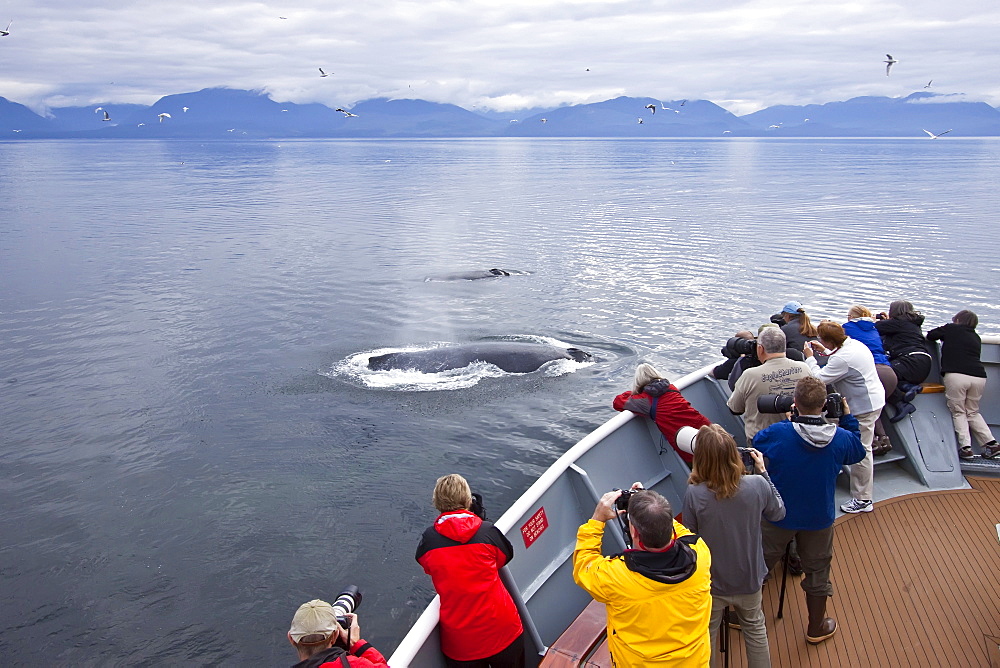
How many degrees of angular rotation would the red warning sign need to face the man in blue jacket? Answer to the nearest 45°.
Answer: approximately 45° to its left

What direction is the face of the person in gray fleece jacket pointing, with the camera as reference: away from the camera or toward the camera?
away from the camera

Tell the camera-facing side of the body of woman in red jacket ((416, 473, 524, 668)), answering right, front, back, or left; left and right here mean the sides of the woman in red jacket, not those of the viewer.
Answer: back

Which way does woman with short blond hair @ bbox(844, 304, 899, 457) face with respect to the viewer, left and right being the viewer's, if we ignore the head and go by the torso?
facing away from the viewer and to the left of the viewer

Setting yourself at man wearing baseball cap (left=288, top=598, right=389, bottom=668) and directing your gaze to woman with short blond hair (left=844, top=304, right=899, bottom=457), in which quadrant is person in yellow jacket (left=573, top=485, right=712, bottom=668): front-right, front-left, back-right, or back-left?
front-right

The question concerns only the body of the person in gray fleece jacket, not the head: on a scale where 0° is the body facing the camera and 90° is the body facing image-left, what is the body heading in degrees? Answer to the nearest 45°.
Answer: approximately 180°

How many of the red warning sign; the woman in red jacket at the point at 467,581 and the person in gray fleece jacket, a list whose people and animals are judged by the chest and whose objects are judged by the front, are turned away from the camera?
2

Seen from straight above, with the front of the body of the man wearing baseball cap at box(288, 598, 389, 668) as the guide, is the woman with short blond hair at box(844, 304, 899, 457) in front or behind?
in front

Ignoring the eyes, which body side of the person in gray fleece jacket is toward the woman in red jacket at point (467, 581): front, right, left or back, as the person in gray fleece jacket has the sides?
left

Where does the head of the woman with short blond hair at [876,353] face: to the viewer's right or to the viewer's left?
to the viewer's left

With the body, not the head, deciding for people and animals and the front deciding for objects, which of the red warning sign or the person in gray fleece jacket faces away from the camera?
the person in gray fleece jacket

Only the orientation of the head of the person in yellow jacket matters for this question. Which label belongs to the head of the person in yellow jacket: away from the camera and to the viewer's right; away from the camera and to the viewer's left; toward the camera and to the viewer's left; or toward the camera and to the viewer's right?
away from the camera and to the viewer's left

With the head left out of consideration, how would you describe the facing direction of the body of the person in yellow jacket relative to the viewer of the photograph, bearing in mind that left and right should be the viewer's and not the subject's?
facing away from the viewer and to the left of the viewer

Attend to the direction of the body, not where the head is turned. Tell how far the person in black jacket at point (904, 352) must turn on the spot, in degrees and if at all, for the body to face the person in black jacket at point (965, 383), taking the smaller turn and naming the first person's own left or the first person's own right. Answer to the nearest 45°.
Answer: approximately 135° to the first person's own right

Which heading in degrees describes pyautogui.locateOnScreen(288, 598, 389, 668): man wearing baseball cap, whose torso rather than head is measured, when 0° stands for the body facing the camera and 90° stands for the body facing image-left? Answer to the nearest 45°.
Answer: approximately 225°

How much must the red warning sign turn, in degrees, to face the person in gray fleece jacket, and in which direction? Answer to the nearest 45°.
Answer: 0° — it already faces them

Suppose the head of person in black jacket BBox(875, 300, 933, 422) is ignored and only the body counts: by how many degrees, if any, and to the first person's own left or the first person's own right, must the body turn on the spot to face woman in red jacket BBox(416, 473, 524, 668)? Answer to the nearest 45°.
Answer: approximately 135° to the first person's own left

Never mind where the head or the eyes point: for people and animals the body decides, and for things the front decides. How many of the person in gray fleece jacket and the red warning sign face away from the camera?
1

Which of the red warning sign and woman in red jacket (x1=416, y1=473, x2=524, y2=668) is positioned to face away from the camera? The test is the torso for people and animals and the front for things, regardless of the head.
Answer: the woman in red jacket
